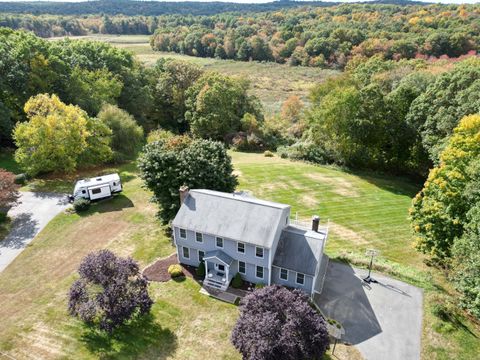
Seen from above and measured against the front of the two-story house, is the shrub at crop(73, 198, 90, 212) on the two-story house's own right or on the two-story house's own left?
on the two-story house's own right

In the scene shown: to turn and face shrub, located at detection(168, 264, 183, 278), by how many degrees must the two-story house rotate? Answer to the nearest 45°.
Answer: approximately 45° to its right

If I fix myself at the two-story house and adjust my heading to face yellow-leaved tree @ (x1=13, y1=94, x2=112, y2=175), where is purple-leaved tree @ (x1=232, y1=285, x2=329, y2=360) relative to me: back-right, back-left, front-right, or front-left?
back-left

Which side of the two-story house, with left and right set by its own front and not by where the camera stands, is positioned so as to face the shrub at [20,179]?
right

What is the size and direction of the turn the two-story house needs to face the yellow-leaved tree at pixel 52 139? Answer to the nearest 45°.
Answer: approximately 90° to its right

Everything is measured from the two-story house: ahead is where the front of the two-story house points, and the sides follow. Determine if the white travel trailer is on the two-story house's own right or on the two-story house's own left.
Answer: on the two-story house's own right

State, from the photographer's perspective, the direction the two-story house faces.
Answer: facing the viewer and to the left of the viewer

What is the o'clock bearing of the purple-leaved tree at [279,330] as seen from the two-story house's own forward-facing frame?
The purple-leaved tree is roughly at 10 o'clock from the two-story house.

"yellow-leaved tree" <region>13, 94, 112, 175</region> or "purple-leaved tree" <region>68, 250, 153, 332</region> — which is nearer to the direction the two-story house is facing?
the purple-leaved tree

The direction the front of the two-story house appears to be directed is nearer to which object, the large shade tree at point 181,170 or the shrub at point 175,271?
the shrub
